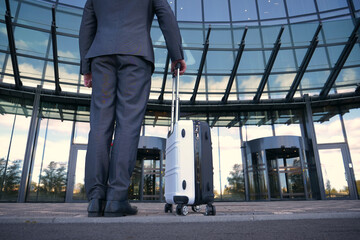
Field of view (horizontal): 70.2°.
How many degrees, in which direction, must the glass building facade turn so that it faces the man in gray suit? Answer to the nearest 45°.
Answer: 0° — it already faces them

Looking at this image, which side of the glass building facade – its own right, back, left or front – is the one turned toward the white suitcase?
front

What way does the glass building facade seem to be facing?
toward the camera
